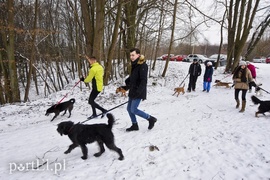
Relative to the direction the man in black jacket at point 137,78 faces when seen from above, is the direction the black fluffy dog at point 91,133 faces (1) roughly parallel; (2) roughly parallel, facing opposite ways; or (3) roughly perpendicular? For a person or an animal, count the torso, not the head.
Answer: roughly parallel

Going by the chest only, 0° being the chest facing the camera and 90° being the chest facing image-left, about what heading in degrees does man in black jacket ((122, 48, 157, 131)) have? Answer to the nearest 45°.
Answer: approximately 90°

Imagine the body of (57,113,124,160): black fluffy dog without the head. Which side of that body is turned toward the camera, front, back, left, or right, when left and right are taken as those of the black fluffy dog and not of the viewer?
left

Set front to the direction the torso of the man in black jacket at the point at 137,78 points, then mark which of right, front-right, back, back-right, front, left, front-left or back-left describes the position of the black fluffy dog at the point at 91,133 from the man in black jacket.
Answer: front-left

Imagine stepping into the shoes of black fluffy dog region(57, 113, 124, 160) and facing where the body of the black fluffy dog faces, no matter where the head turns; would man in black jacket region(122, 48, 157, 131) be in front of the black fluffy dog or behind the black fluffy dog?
behind

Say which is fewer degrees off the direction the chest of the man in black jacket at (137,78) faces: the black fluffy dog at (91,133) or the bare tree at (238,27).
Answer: the black fluffy dog

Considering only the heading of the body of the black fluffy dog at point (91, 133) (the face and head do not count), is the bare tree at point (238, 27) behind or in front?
behind

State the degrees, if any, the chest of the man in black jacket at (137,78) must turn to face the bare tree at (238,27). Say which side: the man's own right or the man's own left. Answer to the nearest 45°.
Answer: approximately 135° to the man's own right
